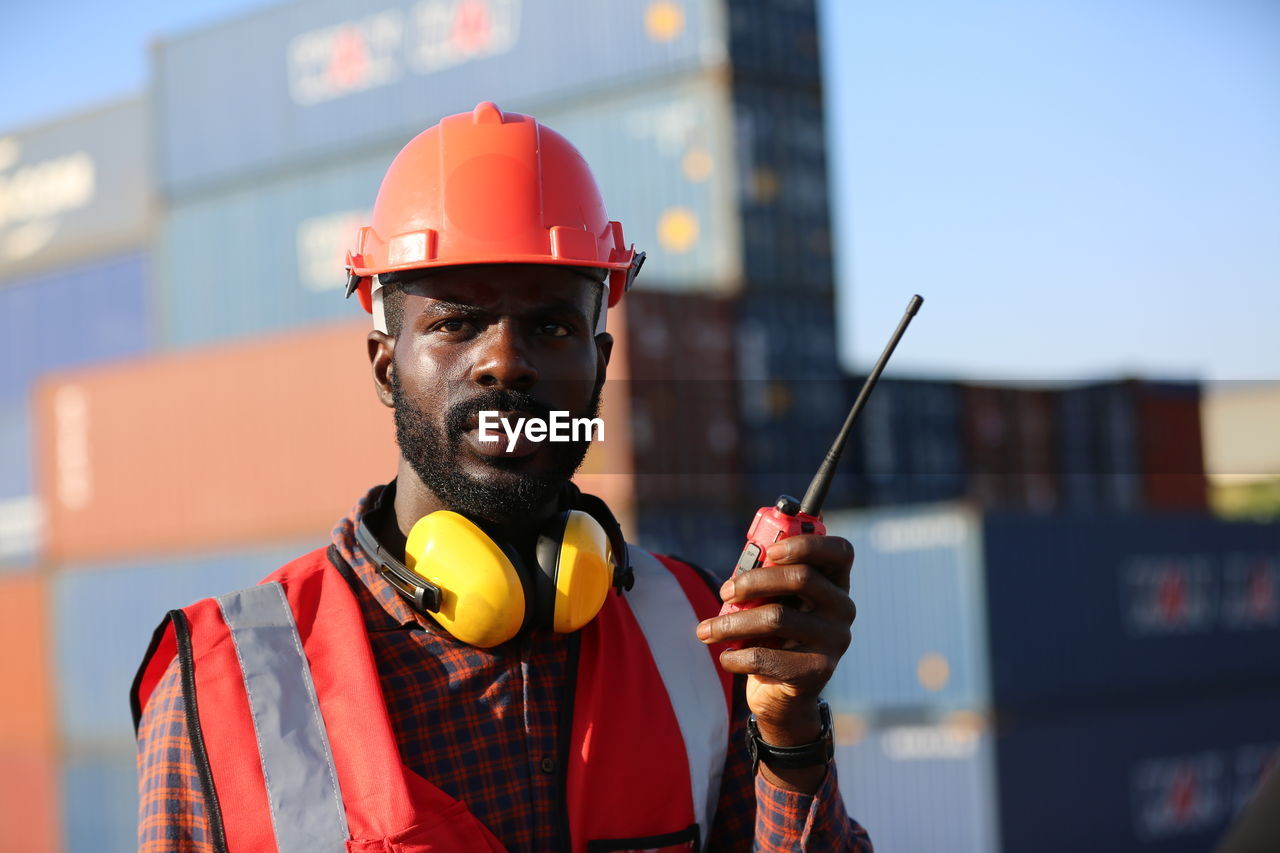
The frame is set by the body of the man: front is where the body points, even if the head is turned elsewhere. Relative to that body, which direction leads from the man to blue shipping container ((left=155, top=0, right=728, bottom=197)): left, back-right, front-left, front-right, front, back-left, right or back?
back-left

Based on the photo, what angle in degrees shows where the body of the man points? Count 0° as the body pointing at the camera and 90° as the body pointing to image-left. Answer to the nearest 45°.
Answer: approximately 315°

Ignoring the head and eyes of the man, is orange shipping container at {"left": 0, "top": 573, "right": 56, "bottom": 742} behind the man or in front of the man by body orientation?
behind

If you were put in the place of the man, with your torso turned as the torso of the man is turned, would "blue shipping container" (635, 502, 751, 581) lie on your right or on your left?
on your left

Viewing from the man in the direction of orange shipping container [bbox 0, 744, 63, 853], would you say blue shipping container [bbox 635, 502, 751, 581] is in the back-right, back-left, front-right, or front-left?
front-right

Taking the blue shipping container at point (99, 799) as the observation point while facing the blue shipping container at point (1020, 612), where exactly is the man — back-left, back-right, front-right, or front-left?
front-right

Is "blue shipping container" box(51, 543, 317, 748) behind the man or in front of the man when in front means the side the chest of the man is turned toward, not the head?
behind

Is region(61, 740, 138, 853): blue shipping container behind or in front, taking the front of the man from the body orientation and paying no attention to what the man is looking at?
behind

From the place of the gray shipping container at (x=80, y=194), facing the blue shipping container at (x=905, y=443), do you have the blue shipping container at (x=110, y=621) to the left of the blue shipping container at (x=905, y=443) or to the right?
right
